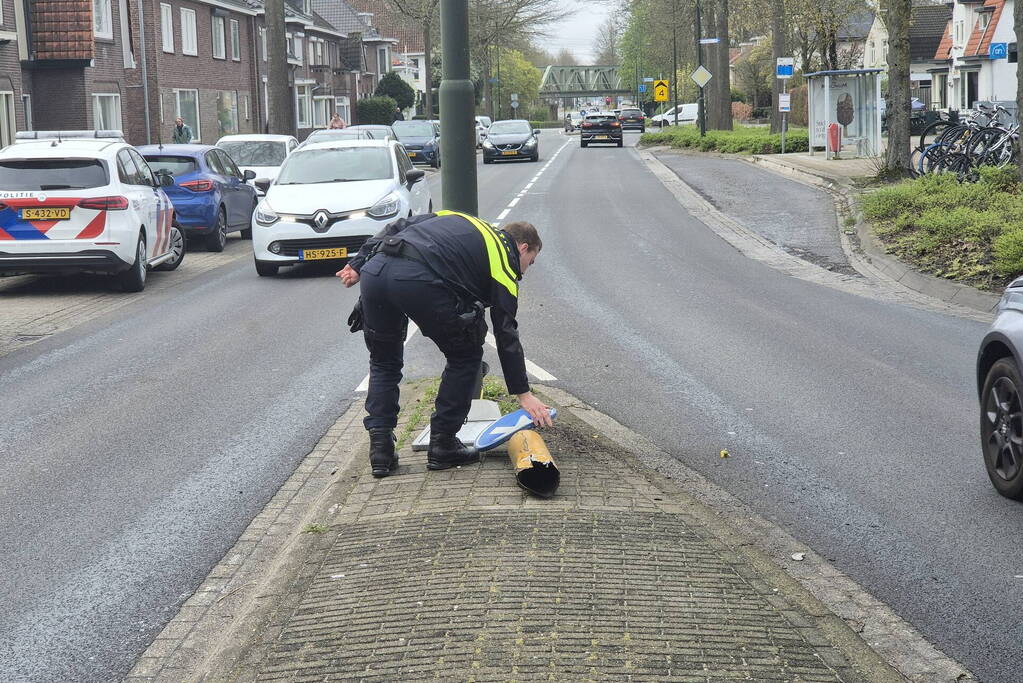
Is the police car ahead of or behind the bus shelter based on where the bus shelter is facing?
ahead

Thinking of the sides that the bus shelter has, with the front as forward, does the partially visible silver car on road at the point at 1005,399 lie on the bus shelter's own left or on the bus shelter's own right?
on the bus shelter's own left

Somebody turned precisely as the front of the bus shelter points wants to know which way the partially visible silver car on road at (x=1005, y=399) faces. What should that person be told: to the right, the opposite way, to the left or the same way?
to the right

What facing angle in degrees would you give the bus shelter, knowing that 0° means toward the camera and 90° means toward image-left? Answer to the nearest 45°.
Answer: approximately 45°

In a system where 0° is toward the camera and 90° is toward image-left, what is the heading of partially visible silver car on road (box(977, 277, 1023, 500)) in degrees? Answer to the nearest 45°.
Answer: approximately 135°

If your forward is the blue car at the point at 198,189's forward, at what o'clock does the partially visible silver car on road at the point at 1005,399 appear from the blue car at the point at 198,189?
The partially visible silver car on road is roughly at 4 o'clock from the blue car.

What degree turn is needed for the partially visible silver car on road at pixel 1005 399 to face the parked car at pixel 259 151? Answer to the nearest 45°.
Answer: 0° — it already faces it

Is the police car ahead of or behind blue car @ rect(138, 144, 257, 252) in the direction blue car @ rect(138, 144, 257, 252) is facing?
behind
